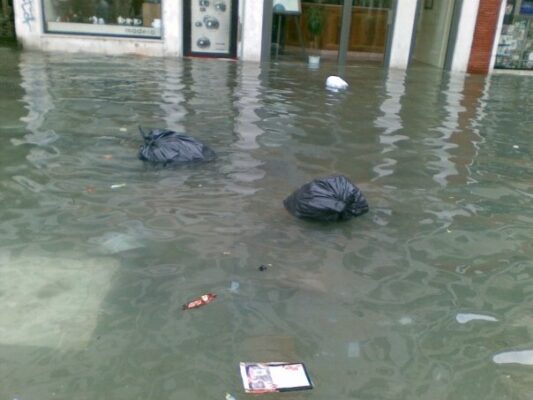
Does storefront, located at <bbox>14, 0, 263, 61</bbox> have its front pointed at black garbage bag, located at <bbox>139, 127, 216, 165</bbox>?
yes

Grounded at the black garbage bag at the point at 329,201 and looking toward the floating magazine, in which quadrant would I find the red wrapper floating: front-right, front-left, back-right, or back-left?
front-right

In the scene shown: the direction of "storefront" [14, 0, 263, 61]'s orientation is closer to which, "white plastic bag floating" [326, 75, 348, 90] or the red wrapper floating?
the red wrapper floating

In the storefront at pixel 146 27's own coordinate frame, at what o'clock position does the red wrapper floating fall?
The red wrapper floating is roughly at 12 o'clock from the storefront.

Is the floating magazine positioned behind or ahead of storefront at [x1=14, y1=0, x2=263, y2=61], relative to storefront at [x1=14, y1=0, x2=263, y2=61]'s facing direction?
ahead

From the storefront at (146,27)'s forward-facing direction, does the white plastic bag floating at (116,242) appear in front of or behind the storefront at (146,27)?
in front

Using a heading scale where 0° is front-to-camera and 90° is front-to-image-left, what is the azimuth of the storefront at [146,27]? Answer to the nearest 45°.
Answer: approximately 0°

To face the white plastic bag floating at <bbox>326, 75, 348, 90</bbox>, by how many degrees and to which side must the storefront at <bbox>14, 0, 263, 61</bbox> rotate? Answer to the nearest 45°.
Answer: approximately 45° to its left

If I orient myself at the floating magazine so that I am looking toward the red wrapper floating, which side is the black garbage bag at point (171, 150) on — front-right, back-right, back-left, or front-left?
front-right

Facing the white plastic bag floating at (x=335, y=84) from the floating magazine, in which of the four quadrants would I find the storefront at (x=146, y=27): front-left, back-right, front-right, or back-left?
front-left
